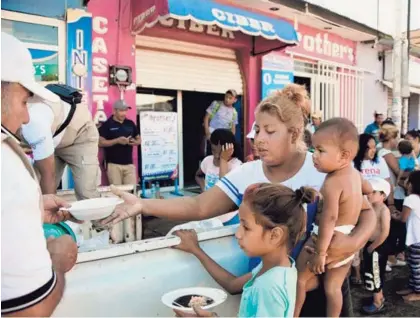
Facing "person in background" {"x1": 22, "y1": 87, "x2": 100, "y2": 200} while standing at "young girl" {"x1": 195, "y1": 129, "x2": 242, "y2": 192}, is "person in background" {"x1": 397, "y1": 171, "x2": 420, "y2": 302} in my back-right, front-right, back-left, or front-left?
back-left

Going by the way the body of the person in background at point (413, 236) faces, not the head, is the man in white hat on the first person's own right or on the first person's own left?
on the first person's own left

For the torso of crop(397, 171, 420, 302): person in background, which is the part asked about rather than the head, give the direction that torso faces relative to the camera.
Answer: to the viewer's left

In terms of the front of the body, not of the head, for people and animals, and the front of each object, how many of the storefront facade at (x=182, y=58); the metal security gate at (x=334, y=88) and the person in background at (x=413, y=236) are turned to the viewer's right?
0

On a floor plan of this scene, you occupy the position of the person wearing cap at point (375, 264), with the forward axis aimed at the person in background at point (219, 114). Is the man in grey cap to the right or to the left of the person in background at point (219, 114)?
left

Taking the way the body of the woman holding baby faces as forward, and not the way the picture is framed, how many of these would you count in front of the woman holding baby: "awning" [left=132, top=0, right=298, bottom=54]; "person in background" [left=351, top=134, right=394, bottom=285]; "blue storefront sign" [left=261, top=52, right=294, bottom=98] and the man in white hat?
1

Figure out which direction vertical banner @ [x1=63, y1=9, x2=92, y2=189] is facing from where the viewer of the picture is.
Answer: facing the viewer

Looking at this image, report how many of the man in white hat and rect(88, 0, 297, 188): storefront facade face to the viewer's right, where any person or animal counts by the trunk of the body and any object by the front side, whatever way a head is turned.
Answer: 1

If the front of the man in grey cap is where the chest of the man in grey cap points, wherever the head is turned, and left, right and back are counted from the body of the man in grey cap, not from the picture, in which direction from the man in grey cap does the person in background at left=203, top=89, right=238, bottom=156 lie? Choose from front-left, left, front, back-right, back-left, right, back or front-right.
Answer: left

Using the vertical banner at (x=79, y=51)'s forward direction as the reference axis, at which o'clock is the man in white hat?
The man in white hat is roughly at 12 o'clock from the vertical banner.

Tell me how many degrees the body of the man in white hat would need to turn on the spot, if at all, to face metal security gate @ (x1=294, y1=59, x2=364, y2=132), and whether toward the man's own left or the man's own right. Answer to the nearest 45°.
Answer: approximately 45° to the man's own left

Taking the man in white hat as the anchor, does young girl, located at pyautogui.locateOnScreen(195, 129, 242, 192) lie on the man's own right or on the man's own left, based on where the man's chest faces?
on the man's own left
